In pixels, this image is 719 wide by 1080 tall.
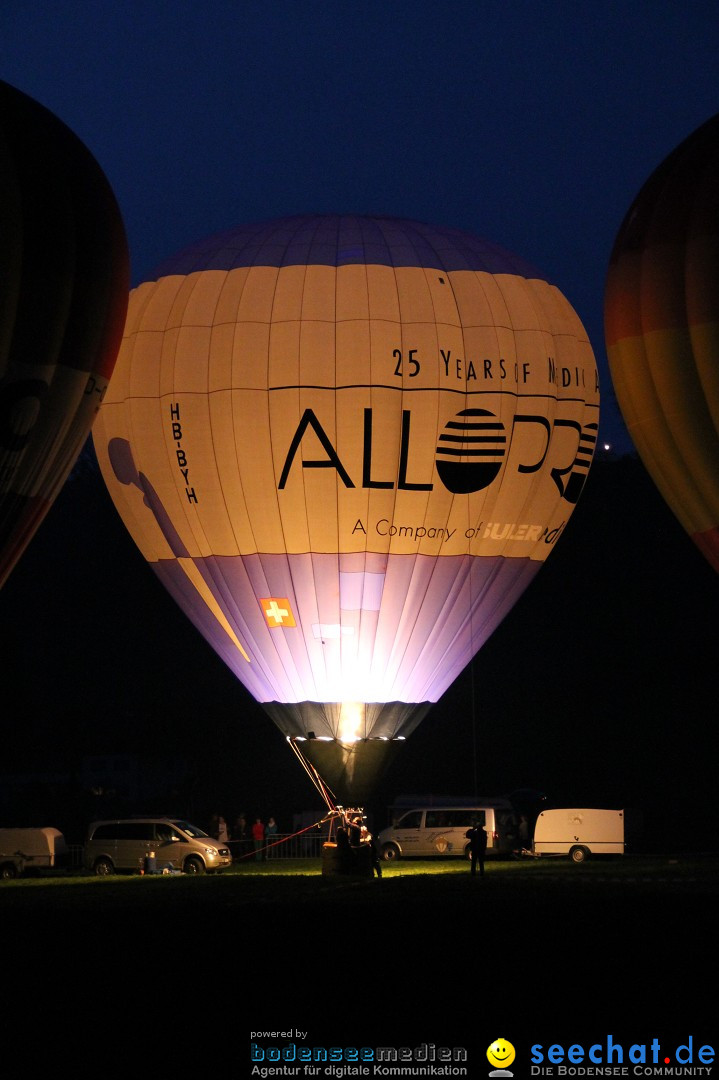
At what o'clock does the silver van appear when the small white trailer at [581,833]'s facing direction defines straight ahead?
The silver van is roughly at 11 o'clock from the small white trailer.

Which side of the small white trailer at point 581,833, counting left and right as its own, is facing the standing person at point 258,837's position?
front

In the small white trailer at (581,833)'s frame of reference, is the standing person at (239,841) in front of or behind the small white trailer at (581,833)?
in front

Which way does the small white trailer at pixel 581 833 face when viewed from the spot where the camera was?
facing to the left of the viewer

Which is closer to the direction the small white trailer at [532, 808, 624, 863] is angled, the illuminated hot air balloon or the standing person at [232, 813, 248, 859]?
the standing person

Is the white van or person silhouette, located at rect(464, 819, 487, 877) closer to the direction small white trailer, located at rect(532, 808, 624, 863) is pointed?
the white van
